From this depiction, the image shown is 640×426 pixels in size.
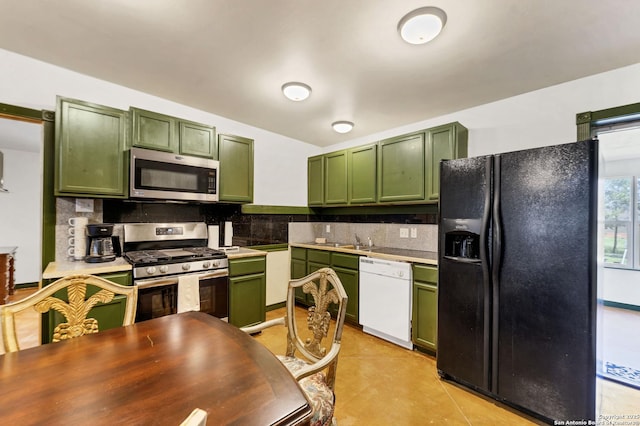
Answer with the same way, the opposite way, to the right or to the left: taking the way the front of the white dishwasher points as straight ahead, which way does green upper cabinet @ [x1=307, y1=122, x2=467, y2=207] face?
the same way

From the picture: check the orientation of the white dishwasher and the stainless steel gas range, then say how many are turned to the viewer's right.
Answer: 0

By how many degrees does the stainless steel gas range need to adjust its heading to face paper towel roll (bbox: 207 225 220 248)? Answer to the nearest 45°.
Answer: approximately 135° to its left

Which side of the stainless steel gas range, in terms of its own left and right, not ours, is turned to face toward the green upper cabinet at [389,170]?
left

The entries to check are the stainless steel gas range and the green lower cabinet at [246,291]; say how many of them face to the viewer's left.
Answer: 0

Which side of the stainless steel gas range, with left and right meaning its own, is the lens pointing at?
front

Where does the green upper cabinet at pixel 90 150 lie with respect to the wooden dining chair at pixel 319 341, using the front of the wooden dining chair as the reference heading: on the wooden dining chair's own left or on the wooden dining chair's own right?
on the wooden dining chair's own right

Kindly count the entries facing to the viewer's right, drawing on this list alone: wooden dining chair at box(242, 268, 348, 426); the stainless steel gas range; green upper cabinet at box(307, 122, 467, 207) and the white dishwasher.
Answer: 0

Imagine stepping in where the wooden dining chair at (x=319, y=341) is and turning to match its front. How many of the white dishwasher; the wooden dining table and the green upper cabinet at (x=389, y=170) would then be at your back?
2

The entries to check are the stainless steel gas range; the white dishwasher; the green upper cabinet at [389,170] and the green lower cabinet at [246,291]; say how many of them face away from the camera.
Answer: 0

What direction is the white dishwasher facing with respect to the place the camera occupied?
facing the viewer and to the left of the viewer
